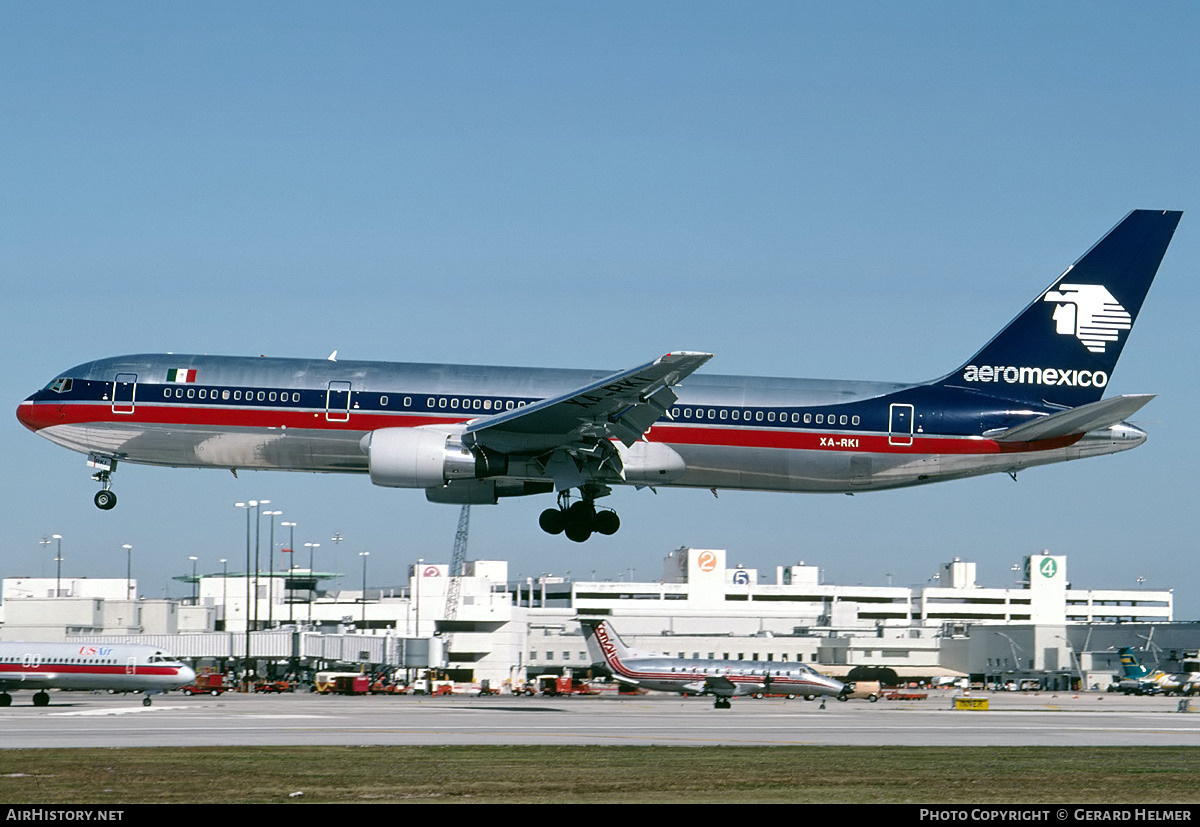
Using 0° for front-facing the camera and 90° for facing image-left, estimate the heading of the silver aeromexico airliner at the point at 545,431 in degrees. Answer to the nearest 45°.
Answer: approximately 90°
